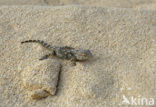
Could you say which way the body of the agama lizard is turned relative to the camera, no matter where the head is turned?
to the viewer's right
